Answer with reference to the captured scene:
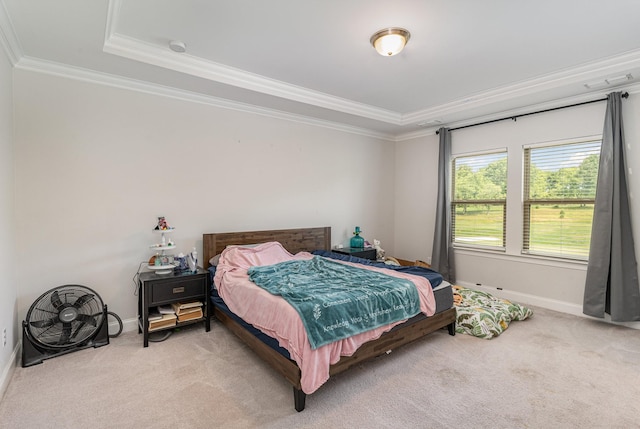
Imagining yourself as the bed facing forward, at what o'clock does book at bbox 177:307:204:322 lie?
The book is roughly at 5 o'clock from the bed.

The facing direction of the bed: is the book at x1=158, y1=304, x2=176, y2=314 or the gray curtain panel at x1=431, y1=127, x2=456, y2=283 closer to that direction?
the gray curtain panel

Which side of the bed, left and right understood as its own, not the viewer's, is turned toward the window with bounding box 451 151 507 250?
left

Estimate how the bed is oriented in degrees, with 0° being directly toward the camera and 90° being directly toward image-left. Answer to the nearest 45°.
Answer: approximately 315°

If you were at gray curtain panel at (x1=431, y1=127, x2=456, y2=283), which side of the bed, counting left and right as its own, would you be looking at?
left

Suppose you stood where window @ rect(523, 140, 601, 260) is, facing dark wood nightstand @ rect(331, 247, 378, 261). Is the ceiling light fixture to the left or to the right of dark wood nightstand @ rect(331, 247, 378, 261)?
left

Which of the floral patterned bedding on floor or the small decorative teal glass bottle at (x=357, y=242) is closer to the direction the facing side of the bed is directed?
the floral patterned bedding on floor

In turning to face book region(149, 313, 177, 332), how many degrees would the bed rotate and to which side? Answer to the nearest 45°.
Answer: approximately 135° to its right

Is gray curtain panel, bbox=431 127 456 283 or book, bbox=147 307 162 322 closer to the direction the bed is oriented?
the gray curtain panel

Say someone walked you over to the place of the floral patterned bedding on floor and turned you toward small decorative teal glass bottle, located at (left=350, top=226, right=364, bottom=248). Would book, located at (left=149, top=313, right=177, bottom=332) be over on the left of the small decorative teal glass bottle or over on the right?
left

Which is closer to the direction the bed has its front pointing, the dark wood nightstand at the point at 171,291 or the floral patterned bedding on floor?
the floral patterned bedding on floor

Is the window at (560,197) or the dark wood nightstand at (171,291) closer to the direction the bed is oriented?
the window
